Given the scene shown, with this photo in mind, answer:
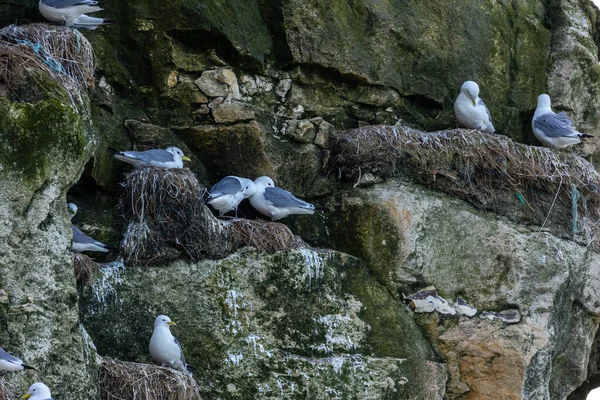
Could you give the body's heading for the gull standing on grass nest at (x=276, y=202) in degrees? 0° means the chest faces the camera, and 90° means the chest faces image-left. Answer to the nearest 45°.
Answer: approximately 90°

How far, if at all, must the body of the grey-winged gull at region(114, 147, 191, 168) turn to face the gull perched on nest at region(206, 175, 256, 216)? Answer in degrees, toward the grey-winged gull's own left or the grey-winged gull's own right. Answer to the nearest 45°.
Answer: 0° — it already faces it

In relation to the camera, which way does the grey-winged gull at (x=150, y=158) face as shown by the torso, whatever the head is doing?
to the viewer's right

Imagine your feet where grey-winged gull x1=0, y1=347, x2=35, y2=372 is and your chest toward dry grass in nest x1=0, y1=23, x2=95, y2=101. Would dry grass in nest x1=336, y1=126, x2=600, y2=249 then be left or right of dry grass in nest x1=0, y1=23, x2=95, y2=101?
right

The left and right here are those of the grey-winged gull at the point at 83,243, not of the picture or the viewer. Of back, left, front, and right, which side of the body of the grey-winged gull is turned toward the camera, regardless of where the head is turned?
left

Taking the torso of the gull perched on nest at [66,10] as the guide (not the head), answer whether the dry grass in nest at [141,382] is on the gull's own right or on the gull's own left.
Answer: on the gull's own left

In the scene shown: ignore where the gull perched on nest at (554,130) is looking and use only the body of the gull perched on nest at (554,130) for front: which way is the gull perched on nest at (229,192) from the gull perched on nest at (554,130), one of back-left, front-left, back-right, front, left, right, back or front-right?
front-left

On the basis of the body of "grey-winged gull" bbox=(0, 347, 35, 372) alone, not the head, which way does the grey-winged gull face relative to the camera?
to the viewer's left

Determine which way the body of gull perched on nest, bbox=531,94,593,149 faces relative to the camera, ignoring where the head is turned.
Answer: to the viewer's left

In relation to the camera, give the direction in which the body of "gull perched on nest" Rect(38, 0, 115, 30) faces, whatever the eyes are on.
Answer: to the viewer's left
